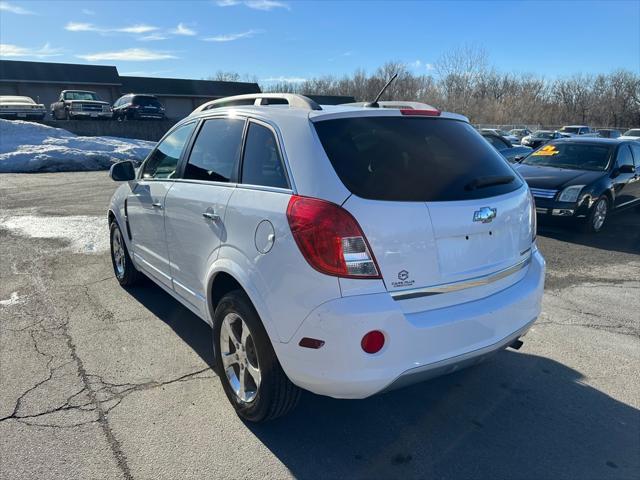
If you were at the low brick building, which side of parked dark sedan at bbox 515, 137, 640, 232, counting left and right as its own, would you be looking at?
right

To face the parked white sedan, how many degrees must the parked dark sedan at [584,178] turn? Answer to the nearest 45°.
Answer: approximately 45° to its right

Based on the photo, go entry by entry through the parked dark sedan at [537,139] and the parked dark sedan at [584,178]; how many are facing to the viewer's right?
0

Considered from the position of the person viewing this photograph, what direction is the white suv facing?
facing away from the viewer and to the left of the viewer

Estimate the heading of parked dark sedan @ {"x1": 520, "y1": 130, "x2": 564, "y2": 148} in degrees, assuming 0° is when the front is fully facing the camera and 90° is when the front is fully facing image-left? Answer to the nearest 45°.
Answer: approximately 45°

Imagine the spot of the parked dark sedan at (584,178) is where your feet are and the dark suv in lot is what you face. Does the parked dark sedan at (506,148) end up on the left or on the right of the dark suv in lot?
right

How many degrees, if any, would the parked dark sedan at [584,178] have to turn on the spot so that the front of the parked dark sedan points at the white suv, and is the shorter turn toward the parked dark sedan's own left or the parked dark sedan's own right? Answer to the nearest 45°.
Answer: approximately 45° to the parked dark sedan's own left
